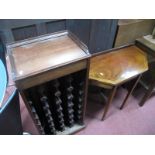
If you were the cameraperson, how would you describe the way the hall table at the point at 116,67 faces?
facing the viewer and to the right of the viewer

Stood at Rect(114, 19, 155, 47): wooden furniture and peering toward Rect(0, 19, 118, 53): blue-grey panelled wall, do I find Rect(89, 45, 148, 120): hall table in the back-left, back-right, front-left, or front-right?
front-left

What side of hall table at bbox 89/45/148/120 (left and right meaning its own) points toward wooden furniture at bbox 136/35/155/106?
left

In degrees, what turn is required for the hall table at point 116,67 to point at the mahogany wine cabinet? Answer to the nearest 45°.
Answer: approximately 90° to its right

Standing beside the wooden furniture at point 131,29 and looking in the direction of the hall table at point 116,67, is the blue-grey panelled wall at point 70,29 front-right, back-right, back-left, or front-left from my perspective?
front-right
